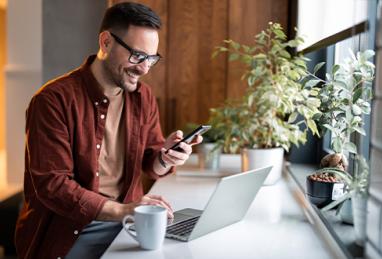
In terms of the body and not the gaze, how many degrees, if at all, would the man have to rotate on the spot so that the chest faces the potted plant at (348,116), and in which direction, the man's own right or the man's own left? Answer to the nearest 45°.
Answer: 0° — they already face it

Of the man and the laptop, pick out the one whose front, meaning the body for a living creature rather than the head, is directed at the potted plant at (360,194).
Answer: the man

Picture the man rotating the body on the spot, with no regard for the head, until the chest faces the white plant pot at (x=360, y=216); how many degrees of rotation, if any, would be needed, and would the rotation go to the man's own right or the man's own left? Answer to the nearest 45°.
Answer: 0° — they already face it

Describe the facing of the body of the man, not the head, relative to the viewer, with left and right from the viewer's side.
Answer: facing the viewer and to the right of the viewer

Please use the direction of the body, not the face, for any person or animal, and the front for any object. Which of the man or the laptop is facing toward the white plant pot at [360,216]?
the man

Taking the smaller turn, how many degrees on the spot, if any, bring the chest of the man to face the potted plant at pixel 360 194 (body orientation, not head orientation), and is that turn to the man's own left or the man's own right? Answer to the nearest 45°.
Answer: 0° — they already face it

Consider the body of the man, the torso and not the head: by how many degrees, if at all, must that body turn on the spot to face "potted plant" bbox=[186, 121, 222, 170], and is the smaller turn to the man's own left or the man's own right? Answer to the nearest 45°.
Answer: approximately 90° to the man's own left

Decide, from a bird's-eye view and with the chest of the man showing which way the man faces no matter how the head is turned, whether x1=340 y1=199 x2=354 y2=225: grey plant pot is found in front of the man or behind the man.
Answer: in front

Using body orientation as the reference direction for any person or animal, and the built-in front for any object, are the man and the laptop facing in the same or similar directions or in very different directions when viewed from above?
very different directions

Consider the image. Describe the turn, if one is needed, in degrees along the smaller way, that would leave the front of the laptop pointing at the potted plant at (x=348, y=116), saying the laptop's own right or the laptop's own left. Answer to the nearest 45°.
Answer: approximately 135° to the laptop's own right

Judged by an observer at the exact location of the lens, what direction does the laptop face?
facing away from the viewer and to the left of the viewer
